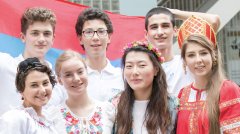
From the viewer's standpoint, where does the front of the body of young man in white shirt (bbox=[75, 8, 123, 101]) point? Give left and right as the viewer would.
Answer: facing the viewer

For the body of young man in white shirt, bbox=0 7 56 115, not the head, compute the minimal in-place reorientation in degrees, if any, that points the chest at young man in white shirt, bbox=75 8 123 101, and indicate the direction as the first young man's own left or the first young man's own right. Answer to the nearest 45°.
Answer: approximately 45° to the first young man's own left

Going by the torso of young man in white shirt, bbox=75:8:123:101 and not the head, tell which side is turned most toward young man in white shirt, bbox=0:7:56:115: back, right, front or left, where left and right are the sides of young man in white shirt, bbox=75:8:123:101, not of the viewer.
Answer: right

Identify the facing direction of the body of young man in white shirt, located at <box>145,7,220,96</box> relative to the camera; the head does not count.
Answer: toward the camera

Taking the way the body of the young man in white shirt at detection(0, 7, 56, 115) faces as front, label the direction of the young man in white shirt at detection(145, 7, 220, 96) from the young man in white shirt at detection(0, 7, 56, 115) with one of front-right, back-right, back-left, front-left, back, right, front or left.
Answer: front-left

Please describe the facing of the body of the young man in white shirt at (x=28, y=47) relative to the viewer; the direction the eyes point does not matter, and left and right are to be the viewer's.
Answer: facing the viewer and to the right of the viewer

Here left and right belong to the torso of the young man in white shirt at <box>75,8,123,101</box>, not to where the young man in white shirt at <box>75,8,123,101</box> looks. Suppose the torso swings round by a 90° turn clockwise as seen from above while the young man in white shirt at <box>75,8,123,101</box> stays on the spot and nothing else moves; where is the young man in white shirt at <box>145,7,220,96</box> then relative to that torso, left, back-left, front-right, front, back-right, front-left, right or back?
back
